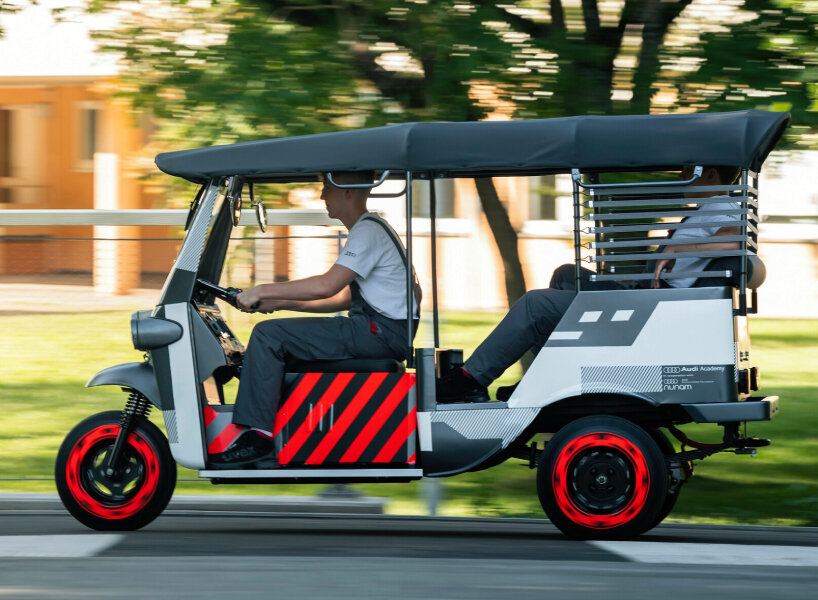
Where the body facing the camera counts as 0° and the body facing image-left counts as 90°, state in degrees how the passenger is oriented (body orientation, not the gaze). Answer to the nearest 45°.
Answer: approximately 90°

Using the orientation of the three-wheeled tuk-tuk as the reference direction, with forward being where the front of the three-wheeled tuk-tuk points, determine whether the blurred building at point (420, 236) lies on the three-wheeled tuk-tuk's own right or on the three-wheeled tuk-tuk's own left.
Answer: on the three-wheeled tuk-tuk's own right

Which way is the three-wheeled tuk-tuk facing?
to the viewer's left

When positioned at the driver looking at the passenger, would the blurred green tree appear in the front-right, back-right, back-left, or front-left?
front-left

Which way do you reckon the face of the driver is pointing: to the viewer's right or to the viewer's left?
to the viewer's left

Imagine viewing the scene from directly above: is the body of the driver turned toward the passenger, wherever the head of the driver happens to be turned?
no

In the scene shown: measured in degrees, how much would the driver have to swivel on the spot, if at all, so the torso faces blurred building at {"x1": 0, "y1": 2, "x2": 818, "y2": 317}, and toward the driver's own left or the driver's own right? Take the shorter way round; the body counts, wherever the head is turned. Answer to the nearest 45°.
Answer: approximately 90° to the driver's own right

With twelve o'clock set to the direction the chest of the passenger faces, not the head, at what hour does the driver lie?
The driver is roughly at 12 o'clock from the passenger.

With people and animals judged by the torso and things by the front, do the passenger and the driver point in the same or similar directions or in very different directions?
same or similar directions

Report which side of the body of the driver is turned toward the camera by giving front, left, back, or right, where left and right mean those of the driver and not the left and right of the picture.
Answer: left

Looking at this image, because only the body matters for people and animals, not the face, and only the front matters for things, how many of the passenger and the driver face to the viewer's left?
2
